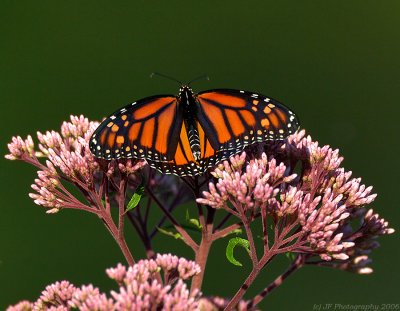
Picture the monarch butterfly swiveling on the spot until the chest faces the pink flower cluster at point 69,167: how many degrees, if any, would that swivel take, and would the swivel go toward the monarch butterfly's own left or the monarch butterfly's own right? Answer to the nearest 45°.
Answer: approximately 90° to the monarch butterfly's own left

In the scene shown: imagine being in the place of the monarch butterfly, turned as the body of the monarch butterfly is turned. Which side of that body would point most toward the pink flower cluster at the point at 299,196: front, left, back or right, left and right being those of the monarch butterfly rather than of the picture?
right

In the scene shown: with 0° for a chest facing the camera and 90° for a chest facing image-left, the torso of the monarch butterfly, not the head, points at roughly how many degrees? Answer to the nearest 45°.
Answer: approximately 180°
